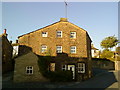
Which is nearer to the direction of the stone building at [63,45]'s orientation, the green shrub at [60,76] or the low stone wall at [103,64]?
the green shrub

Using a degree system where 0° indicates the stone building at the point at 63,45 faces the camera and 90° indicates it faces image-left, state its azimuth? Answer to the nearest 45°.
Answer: approximately 0°

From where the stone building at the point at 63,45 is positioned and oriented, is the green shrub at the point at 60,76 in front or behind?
in front
